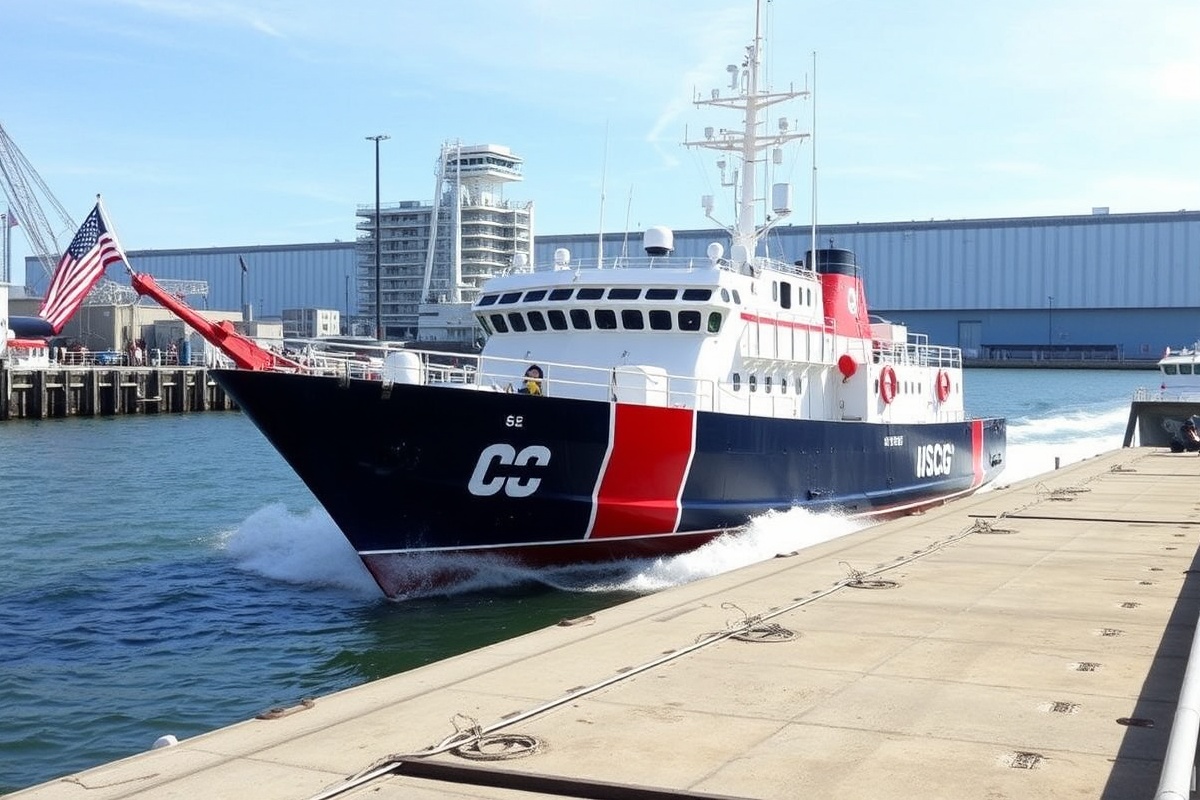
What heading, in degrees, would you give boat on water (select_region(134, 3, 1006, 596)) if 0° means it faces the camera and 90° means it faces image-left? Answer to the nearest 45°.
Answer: approximately 45°

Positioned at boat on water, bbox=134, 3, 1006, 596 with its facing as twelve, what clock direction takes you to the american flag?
The american flag is roughly at 1 o'clock from the boat on water.
